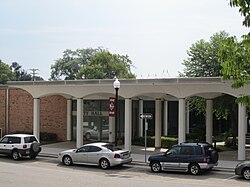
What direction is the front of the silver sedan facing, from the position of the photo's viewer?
facing away from the viewer and to the left of the viewer

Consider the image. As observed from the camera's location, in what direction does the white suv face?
facing away from the viewer and to the left of the viewer

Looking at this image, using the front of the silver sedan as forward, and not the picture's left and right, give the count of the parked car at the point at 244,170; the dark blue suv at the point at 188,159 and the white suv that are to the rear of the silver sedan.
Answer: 2

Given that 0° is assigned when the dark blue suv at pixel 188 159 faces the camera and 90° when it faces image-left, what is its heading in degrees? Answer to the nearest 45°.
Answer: approximately 135°

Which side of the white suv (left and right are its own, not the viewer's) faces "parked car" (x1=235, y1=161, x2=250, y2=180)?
back

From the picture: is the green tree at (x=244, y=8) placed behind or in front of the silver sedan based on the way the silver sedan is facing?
behind

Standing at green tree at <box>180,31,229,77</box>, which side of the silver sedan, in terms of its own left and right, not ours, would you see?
right
